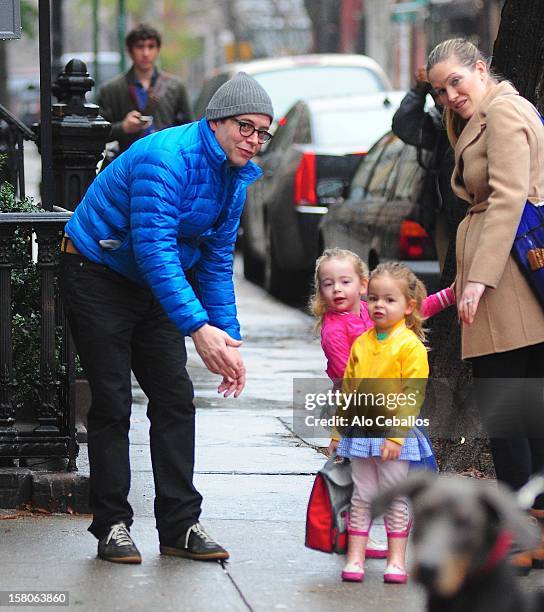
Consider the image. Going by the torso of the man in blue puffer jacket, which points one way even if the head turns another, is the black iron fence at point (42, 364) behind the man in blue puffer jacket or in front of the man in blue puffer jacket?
behind

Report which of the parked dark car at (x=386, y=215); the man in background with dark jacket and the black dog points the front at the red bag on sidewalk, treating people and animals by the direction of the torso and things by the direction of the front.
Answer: the man in background with dark jacket

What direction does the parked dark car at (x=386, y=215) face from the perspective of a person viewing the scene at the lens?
facing away from the viewer and to the left of the viewer

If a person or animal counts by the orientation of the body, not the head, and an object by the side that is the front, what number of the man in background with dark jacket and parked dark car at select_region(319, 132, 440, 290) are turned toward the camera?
1

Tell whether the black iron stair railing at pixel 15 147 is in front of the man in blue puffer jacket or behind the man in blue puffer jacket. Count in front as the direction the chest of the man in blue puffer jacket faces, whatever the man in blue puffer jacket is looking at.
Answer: behind

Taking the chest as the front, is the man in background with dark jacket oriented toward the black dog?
yes

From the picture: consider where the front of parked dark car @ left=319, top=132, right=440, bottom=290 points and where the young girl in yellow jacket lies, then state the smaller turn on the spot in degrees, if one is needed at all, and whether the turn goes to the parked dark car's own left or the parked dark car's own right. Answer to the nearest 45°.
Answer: approximately 135° to the parked dark car's own left

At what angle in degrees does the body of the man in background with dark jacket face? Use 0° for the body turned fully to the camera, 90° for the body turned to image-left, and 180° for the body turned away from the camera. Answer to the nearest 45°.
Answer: approximately 0°

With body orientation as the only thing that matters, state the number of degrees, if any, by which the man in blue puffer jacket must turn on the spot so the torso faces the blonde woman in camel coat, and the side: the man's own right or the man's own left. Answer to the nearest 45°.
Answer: approximately 45° to the man's own left

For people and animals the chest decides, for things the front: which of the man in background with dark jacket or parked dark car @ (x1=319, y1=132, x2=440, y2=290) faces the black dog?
the man in background with dark jacket

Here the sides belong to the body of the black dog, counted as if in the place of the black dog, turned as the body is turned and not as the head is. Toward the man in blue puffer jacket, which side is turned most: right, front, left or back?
right

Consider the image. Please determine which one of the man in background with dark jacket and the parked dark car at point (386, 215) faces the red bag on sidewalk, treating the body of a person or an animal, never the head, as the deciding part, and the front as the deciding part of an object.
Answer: the man in background with dark jacket

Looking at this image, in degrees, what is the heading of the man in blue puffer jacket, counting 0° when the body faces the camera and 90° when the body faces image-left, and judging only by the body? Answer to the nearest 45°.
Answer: approximately 315°
